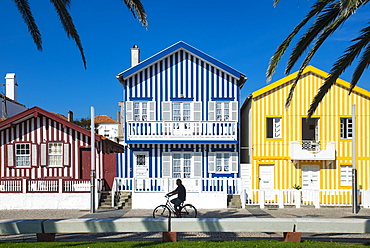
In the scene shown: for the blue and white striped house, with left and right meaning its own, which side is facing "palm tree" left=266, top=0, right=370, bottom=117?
front

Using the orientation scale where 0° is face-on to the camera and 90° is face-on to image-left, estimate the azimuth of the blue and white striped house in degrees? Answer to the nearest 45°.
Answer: approximately 0°

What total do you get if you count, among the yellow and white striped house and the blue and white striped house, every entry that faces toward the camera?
2
